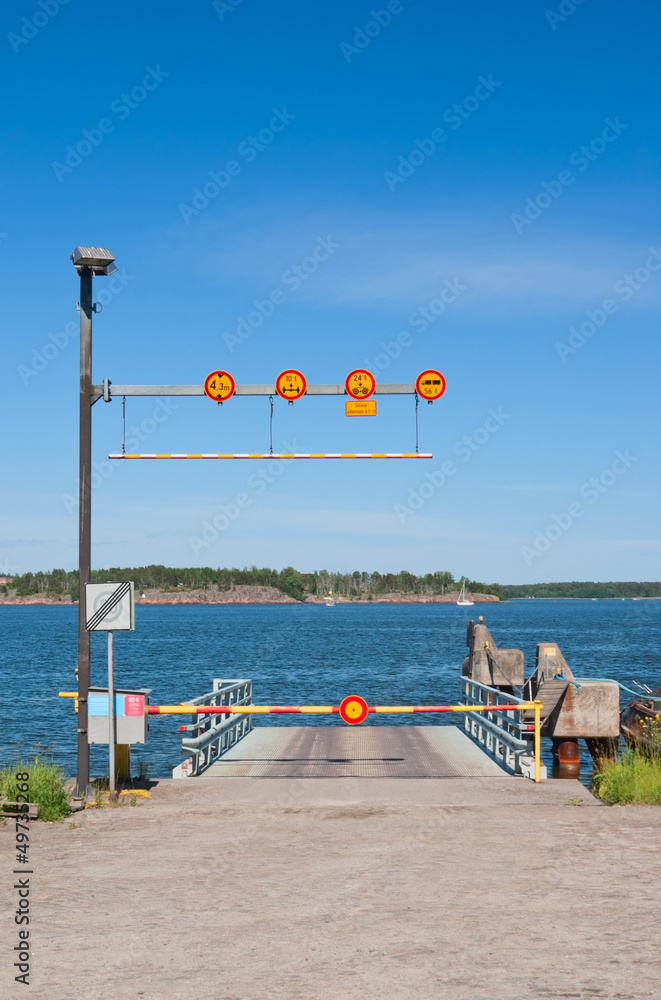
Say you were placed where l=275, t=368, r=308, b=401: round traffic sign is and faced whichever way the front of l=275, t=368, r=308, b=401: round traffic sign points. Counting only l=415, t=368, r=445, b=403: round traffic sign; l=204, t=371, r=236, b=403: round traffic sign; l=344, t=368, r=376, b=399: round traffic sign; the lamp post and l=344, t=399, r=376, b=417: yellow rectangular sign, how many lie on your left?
3

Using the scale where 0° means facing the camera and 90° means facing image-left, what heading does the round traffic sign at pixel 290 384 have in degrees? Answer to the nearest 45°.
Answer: approximately 0°

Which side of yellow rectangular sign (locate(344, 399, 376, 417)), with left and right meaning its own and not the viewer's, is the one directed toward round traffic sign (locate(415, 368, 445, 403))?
left

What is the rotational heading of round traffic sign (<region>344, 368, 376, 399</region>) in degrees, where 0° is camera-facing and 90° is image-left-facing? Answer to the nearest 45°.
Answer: approximately 0°

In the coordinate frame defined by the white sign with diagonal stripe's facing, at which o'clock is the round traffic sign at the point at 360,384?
The round traffic sign is roughly at 9 o'clock from the white sign with diagonal stripe.
